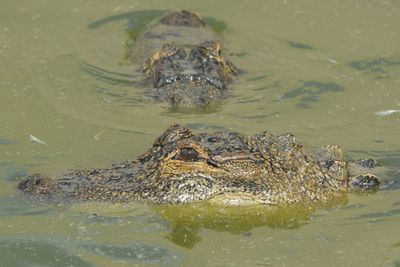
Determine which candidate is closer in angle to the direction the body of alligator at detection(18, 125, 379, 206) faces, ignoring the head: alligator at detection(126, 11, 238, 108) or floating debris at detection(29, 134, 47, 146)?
the floating debris

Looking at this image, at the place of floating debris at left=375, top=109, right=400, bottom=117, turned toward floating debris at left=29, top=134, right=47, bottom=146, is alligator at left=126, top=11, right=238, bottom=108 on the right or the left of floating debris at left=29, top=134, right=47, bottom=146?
right

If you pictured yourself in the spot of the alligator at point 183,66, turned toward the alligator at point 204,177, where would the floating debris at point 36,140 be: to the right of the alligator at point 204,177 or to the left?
right

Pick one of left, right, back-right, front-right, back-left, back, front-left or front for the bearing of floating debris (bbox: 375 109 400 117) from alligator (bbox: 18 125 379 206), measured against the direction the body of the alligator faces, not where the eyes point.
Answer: back-right

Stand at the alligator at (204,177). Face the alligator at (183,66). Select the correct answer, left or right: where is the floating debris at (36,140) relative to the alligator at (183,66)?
left

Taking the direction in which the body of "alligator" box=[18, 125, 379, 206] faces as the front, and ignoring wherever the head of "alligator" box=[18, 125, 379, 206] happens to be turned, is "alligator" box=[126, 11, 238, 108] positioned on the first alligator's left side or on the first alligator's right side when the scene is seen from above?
on the first alligator's right side

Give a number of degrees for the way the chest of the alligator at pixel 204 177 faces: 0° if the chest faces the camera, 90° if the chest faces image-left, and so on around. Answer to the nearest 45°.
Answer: approximately 90°

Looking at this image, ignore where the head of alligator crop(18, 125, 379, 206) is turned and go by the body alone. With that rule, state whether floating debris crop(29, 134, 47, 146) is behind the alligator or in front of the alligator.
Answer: in front
